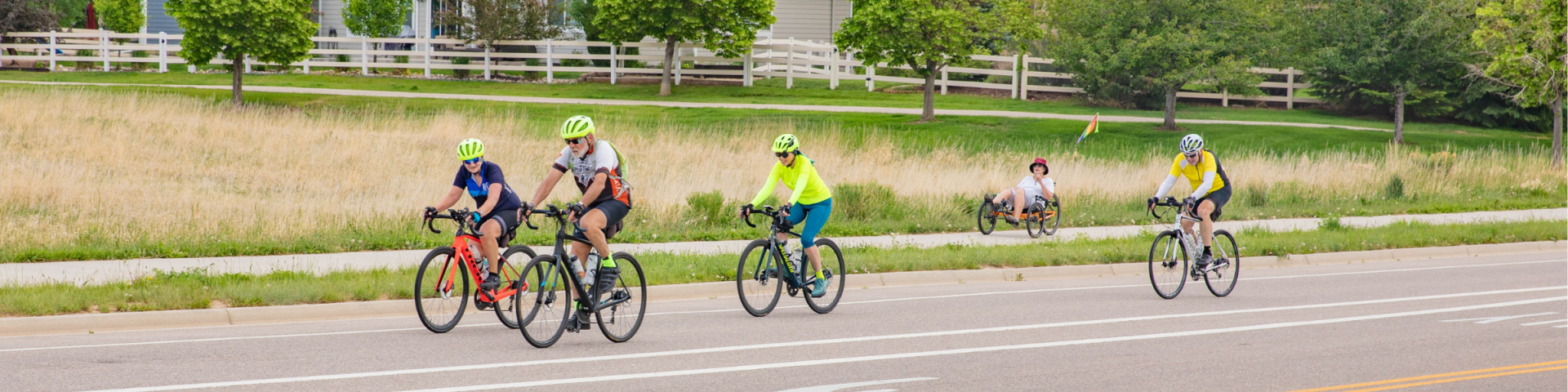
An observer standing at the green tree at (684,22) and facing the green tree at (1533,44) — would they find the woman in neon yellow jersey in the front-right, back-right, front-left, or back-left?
front-right

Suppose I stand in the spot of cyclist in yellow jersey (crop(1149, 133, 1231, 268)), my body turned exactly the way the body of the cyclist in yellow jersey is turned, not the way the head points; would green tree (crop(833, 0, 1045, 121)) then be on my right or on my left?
on my right

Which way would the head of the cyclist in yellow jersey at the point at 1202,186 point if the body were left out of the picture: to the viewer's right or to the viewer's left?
to the viewer's left

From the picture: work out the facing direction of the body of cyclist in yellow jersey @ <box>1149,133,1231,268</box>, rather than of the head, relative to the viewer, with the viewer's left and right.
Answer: facing the viewer and to the left of the viewer

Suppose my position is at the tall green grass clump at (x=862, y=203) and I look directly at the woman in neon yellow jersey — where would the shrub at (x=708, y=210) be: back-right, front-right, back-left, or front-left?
front-right

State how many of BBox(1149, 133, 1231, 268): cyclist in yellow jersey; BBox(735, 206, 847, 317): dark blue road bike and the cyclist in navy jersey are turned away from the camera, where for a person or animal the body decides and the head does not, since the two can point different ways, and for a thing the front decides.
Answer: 0

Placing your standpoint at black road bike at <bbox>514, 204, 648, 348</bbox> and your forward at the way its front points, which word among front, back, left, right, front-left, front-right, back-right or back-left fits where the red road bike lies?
right

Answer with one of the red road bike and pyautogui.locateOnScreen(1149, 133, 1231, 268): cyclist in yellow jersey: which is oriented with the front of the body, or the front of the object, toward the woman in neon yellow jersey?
the cyclist in yellow jersey

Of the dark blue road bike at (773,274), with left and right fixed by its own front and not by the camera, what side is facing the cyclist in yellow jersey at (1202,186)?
back

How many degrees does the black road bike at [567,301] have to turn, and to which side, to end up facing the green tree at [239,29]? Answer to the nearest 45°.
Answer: approximately 135° to its right

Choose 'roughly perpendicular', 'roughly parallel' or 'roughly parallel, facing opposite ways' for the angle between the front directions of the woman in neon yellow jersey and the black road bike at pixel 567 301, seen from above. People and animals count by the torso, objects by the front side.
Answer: roughly parallel

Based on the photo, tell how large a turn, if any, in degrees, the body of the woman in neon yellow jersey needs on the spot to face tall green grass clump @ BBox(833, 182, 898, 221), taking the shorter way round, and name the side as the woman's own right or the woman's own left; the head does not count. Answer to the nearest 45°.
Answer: approximately 135° to the woman's own right

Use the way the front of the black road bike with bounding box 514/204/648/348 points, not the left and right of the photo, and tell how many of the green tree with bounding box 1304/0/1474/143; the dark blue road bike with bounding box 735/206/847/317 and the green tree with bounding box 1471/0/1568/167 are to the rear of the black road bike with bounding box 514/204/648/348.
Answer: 3

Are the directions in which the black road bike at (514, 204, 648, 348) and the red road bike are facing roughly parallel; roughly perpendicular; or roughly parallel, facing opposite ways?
roughly parallel

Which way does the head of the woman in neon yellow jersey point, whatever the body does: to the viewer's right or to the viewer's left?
to the viewer's left
